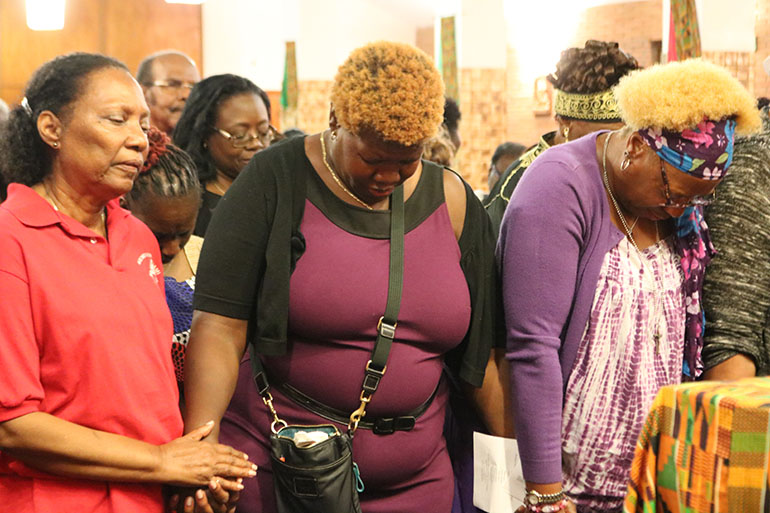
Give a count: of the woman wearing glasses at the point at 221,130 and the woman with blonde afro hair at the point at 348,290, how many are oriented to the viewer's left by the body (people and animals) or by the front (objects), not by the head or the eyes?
0

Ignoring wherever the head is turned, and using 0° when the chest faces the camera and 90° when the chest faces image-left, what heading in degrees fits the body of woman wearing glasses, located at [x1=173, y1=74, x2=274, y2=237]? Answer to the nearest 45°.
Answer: approximately 315°

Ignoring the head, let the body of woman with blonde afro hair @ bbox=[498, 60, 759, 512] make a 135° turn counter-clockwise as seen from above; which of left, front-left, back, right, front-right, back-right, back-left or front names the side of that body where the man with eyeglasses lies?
front-left

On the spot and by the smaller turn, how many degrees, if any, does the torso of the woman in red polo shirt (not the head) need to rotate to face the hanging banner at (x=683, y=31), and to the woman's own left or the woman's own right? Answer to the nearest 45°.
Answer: approximately 90° to the woman's own left

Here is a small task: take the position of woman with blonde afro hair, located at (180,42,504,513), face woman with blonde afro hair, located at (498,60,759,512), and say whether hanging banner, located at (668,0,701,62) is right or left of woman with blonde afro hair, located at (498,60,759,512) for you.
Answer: left

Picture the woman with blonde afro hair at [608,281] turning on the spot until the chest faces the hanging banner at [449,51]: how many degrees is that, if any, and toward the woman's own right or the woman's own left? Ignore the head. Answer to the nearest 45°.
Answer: approximately 135° to the woman's own left

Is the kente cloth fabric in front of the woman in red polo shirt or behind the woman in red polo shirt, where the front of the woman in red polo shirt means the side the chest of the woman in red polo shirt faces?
in front

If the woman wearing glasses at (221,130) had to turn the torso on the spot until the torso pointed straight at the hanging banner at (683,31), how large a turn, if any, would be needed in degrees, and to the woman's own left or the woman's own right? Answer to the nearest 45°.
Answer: approximately 90° to the woman's own left

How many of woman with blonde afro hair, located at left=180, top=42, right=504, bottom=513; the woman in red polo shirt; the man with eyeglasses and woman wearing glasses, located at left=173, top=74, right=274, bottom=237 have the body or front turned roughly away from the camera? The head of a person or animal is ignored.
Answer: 0

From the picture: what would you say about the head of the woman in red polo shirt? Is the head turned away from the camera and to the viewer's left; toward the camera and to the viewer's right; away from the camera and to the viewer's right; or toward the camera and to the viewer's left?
toward the camera and to the viewer's right

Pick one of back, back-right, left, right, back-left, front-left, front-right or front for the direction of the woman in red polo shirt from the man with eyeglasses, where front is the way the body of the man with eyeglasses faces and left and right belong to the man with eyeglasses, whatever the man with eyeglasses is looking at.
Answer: front-right

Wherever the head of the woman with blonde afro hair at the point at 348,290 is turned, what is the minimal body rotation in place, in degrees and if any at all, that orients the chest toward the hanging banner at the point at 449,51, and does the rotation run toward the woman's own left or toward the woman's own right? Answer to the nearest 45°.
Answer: approximately 135° to the woman's own left

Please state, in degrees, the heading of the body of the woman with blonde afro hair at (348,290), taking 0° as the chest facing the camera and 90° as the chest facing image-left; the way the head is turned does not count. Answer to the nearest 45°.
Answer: approximately 315°
